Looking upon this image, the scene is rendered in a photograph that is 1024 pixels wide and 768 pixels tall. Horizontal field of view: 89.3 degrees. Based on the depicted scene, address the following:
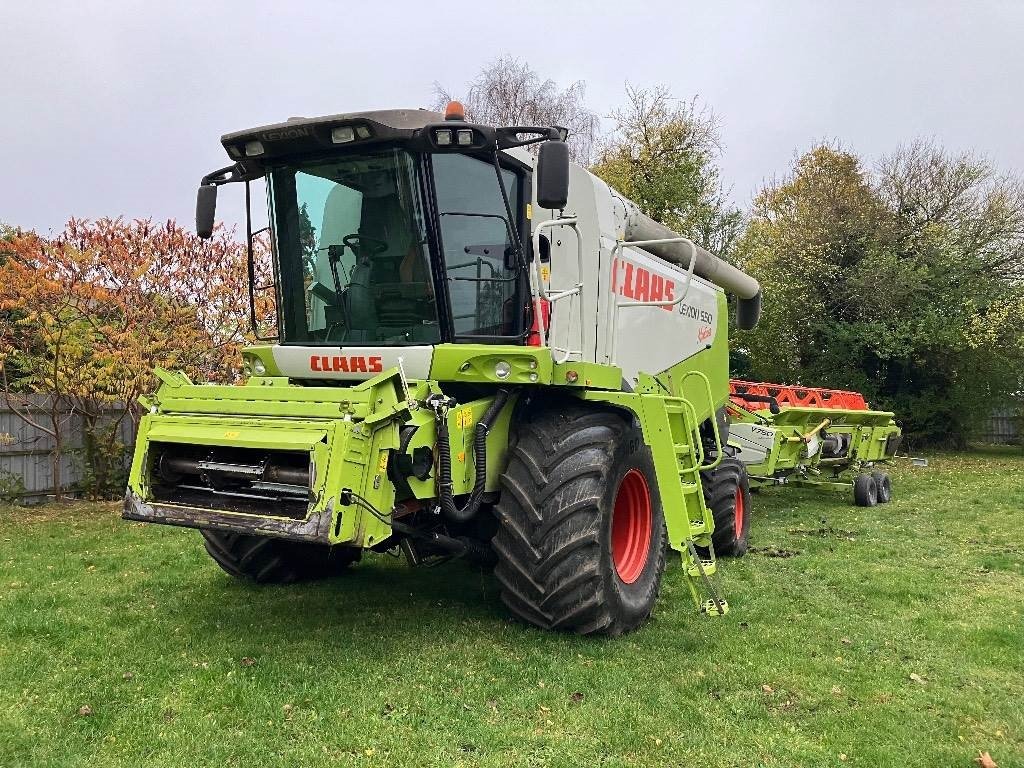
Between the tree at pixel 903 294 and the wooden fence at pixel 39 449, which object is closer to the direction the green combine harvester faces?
the wooden fence

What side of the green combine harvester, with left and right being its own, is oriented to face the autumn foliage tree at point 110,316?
right

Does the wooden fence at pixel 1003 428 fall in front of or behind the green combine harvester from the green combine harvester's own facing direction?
behind

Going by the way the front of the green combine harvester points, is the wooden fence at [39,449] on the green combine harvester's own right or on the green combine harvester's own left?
on the green combine harvester's own right

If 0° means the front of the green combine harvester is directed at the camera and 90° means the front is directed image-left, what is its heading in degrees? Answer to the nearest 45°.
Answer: approximately 45°

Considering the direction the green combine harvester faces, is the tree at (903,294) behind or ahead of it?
behind
